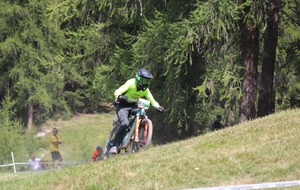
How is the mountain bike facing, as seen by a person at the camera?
facing the viewer and to the right of the viewer

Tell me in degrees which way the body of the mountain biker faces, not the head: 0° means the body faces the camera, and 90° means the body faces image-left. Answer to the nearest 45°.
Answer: approximately 315°
